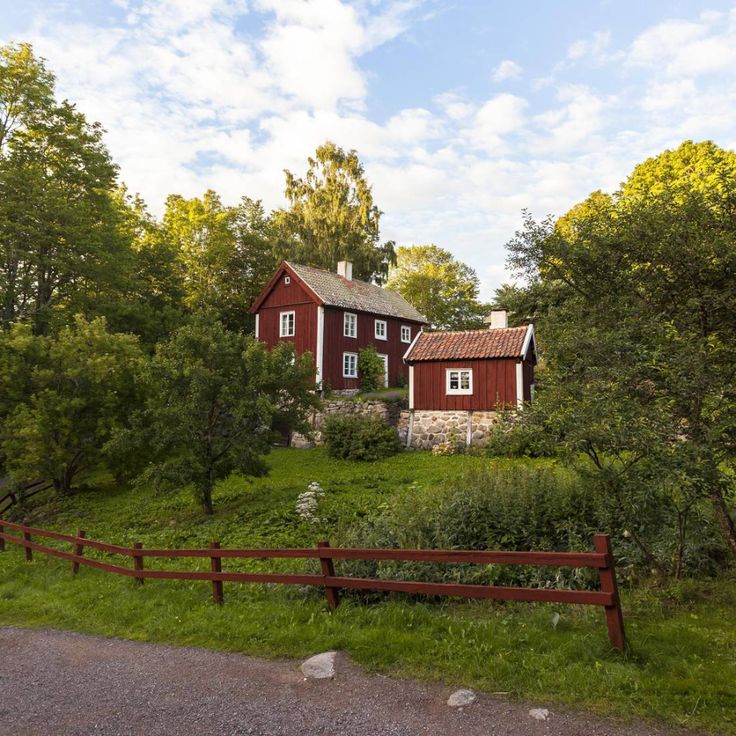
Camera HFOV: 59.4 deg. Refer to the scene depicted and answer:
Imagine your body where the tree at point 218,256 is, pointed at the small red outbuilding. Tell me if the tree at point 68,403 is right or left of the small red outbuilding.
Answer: right

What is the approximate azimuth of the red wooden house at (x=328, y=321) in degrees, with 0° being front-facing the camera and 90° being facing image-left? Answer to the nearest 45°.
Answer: approximately 315°

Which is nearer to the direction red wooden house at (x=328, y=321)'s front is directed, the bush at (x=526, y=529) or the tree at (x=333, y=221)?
the bush

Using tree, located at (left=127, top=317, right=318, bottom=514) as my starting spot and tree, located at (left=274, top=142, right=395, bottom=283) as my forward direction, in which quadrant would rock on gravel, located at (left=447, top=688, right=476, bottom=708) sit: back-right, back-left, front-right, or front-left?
back-right

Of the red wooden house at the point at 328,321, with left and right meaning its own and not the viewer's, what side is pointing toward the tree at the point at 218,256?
back

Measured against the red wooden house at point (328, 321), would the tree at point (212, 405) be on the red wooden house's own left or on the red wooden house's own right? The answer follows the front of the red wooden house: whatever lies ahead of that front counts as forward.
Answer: on the red wooden house's own right

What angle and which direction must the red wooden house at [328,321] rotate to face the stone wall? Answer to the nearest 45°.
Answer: approximately 45° to its right

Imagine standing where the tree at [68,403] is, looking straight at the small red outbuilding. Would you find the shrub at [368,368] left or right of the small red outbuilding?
left
